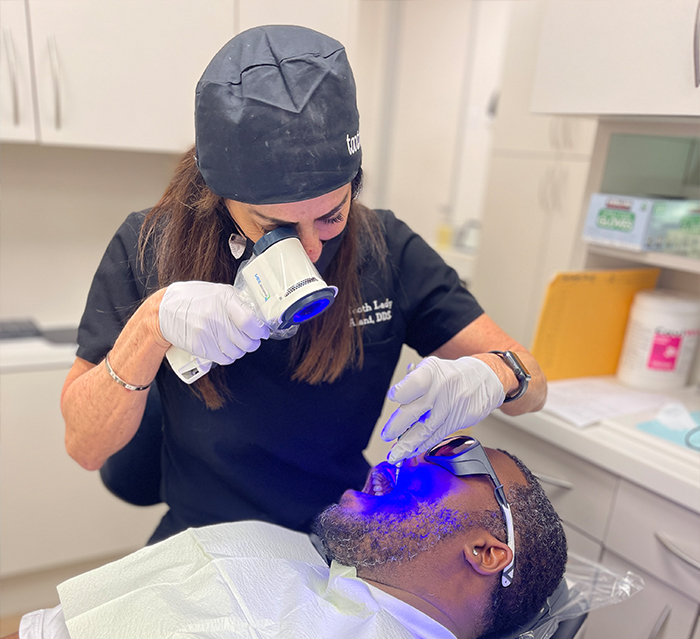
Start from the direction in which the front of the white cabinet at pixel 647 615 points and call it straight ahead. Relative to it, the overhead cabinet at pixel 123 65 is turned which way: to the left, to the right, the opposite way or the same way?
to the left

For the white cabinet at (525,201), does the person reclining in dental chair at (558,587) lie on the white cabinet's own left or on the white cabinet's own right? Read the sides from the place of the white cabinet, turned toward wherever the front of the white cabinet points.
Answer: on the white cabinet's own left

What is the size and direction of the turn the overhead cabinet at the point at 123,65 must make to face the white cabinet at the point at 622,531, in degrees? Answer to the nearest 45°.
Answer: approximately 45° to its left

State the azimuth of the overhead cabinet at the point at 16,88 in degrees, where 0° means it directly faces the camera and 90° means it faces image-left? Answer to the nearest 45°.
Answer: approximately 0°

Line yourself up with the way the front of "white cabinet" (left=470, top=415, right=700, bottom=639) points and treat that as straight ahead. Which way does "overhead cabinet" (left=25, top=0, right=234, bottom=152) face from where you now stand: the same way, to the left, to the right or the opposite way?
to the left

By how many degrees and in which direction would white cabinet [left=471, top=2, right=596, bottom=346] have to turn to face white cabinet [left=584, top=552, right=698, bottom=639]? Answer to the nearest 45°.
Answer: approximately 45° to its left

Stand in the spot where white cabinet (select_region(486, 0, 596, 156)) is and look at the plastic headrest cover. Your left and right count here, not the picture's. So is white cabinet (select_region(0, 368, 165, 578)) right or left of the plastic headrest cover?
right

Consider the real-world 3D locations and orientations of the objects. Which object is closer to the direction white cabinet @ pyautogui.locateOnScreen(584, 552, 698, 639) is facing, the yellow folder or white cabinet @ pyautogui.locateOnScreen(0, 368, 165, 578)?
the white cabinet
